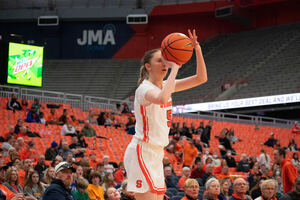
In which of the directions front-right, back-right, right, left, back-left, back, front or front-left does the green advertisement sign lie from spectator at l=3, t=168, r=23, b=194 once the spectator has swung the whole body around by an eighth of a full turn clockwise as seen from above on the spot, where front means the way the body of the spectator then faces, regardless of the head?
back

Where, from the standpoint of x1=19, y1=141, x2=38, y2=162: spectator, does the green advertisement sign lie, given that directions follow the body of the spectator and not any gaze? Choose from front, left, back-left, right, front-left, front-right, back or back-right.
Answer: back-left

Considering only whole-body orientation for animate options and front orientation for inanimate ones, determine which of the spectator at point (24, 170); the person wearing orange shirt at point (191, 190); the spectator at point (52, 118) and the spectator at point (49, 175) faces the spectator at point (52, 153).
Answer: the spectator at point (52, 118)

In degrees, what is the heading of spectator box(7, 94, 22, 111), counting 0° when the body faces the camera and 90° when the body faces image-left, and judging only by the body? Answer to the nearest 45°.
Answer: approximately 0°

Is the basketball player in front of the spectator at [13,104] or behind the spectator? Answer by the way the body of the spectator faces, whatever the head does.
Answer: in front

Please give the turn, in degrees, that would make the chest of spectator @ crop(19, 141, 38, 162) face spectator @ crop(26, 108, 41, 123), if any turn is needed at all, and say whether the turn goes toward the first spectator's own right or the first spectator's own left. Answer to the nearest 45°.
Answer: approximately 135° to the first spectator's own left

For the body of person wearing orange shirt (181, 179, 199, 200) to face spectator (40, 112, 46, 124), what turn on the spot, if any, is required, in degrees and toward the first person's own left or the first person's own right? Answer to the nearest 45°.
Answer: approximately 180°

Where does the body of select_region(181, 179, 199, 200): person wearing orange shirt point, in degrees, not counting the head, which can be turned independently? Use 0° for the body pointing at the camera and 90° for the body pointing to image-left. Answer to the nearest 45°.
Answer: approximately 315°
